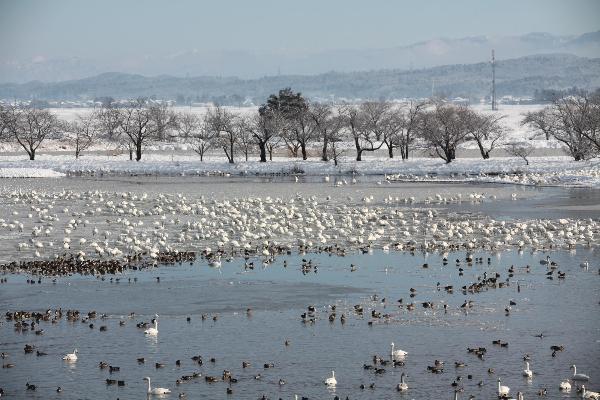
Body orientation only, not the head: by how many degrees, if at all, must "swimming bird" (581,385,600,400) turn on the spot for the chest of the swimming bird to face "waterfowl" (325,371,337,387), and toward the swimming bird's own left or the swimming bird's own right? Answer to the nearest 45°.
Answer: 0° — it already faces it

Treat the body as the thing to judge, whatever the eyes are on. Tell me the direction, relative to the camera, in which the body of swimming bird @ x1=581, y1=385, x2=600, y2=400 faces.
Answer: to the viewer's left

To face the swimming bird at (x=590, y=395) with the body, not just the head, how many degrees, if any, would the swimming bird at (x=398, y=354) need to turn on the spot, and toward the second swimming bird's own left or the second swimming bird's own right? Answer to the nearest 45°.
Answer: approximately 135° to the second swimming bird's own left

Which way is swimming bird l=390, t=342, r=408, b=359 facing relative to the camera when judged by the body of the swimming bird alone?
to the viewer's left

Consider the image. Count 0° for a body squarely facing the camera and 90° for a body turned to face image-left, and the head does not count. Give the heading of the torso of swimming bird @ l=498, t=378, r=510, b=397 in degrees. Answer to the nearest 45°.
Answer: approximately 90°

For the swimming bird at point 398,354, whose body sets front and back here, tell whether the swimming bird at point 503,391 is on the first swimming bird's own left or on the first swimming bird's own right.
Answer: on the first swimming bird's own left

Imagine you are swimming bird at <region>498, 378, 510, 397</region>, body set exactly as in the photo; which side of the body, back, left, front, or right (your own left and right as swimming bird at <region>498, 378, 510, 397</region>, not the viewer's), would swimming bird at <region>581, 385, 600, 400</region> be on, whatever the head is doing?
back
